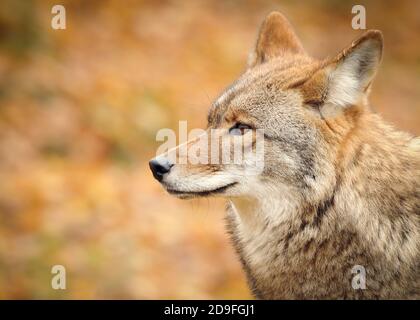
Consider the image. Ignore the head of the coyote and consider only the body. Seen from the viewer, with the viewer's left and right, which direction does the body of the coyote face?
facing to the left of the viewer
